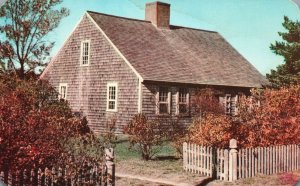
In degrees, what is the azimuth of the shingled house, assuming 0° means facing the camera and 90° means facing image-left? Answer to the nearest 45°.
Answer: approximately 315°

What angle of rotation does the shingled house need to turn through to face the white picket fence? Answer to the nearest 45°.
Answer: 0° — it already faces it

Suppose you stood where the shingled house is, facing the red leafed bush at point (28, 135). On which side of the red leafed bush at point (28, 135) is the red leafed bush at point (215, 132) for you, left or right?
left

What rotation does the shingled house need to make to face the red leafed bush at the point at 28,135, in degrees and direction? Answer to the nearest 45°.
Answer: approximately 45° to its right

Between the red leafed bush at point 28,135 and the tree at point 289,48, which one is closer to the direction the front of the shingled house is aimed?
the tree

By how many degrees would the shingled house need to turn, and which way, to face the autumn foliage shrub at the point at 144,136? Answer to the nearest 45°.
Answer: approximately 45° to its right
